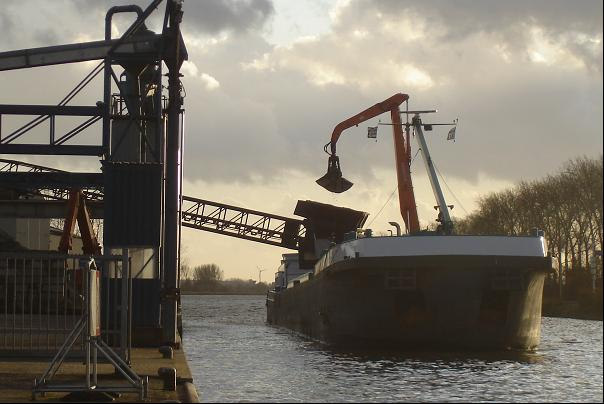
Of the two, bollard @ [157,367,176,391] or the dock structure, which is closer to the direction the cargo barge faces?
the bollard

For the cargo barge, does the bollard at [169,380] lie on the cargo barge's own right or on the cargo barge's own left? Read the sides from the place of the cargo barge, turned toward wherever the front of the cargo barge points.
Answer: on the cargo barge's own right

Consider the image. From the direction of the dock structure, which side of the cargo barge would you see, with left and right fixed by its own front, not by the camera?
right

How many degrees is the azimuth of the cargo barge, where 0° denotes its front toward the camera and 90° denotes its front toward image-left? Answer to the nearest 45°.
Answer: approximately 315°
